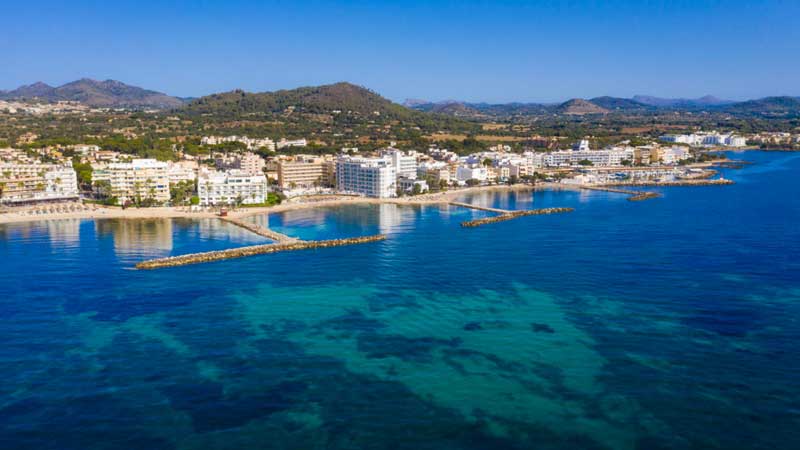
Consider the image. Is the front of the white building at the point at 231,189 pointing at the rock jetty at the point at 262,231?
yes

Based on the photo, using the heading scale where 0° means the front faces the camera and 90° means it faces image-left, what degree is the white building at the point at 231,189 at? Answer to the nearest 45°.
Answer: approximately 0°

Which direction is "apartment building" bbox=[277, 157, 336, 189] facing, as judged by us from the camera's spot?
facing the viewer

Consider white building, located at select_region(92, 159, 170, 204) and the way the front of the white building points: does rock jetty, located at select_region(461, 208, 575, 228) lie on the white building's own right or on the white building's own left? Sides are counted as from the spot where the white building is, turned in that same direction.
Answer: on the white building's own left

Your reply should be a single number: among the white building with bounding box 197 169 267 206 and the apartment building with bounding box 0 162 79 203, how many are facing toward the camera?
2

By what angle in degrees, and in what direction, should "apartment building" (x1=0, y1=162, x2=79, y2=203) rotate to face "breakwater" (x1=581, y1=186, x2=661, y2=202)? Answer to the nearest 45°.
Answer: approximately 90° to its left

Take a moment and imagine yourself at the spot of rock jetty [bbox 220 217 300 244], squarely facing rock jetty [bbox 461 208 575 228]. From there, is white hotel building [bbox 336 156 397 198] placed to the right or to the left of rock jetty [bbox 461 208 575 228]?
left

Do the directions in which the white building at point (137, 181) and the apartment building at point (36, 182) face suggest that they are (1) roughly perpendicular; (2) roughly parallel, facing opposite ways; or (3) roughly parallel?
roughly parallel

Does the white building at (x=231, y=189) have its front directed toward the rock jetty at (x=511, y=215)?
no

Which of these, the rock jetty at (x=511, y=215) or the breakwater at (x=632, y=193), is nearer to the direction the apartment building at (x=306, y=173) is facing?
the rock jetty

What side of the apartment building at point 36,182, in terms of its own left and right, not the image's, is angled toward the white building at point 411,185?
left

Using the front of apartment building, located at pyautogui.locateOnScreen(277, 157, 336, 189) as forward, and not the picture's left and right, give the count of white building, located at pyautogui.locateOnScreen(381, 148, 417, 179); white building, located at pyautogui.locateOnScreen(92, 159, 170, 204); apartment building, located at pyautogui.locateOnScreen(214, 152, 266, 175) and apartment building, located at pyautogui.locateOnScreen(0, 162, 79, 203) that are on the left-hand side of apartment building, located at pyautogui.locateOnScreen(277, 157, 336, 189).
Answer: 1

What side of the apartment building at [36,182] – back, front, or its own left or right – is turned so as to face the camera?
front

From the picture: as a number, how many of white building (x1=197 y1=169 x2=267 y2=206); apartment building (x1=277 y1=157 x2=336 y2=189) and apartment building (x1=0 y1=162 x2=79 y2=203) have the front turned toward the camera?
3

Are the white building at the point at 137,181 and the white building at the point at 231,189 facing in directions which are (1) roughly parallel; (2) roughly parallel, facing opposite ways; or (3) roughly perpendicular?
roughly parallel

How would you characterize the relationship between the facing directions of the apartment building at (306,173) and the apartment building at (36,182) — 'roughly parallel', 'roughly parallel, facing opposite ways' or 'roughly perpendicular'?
roughly parallel
